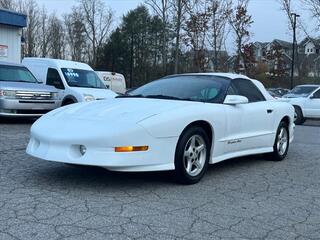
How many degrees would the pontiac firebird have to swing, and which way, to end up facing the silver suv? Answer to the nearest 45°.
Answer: approximately 90° to its right

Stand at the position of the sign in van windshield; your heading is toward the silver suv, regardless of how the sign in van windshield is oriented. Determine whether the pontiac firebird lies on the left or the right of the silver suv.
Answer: left

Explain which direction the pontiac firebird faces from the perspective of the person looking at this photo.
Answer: facing the viewer and to the left of the viewer

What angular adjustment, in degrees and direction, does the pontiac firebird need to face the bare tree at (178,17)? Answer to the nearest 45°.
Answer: approximately 135° to its right

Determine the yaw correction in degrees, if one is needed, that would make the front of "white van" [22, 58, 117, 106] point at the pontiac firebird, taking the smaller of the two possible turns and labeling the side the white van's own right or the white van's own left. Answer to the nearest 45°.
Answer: approximately 45° to the white van's own right

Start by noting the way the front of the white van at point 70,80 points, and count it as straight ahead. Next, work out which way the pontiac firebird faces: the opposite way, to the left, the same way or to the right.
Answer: to the right

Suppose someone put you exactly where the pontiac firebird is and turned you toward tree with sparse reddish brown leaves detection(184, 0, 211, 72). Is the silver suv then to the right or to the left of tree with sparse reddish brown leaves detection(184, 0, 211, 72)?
left

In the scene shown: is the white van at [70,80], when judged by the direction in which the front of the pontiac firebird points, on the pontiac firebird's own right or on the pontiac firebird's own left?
on the pontiac firebird's own right

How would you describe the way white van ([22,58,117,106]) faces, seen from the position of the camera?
facing the viewer and to the right of the viewer

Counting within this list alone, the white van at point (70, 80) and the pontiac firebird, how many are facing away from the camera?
0

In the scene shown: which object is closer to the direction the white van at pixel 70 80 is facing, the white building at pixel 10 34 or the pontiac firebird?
the pontiac firebird

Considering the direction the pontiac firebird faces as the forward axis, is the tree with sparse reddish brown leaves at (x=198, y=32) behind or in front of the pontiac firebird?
behind
